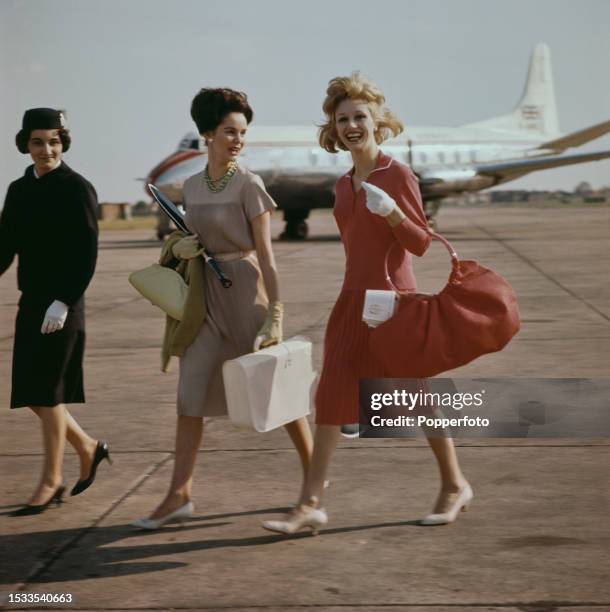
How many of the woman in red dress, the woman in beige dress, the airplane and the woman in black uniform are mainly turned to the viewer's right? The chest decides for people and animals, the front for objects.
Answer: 0

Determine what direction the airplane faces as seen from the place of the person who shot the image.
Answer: facing to the left of the viewer

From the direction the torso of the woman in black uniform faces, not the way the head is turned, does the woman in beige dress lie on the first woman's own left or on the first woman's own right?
on the first woman's own left

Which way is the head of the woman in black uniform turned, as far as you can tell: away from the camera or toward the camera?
toward the camera

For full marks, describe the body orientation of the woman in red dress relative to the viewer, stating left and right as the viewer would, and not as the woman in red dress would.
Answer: facing the viewer and to the left of the viewer

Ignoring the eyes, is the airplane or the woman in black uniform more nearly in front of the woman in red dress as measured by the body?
the woman in black uniform

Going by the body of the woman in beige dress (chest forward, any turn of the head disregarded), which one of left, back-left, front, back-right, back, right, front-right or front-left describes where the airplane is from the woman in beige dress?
back-right

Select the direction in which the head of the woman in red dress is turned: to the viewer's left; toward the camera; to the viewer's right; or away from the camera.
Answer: toward the camera

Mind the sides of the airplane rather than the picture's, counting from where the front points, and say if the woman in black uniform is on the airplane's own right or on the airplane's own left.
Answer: on the airplane's own left

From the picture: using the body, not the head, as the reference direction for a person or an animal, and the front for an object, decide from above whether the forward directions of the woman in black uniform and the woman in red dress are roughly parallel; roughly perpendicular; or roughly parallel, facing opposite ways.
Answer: roughly parallel

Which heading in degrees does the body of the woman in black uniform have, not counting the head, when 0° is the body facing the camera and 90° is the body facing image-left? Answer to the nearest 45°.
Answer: approximately 45°

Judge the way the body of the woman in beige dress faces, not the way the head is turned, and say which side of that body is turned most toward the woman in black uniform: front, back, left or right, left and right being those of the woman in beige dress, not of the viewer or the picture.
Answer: right

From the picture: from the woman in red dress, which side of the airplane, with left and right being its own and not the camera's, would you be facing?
left

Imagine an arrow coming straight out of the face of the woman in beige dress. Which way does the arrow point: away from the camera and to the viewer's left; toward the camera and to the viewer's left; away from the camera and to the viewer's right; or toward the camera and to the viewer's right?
toward the camera and to the viewer's right
